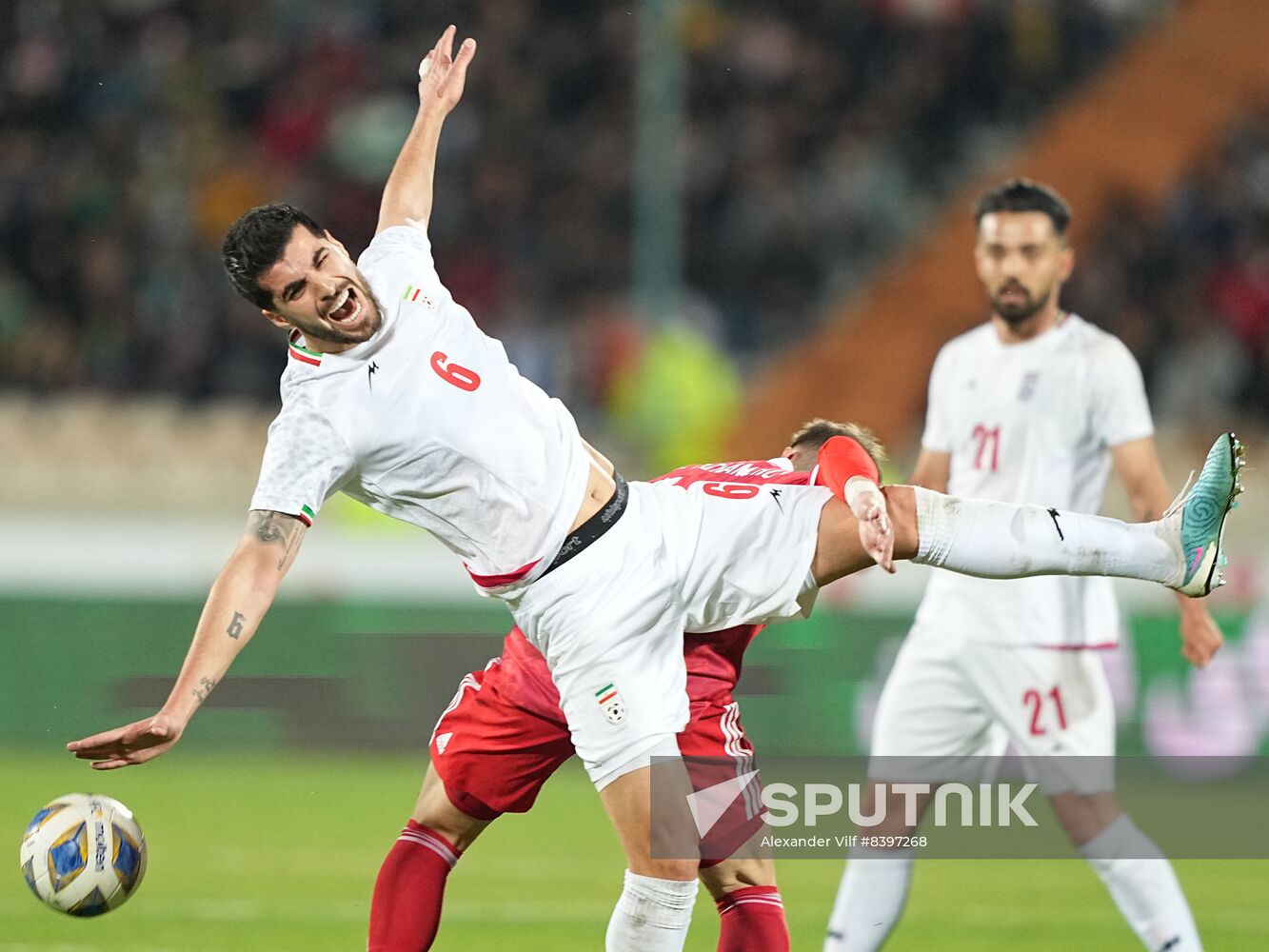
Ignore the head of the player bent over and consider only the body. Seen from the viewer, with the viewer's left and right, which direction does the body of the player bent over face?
facing away from the viewer and to the right of the viewer

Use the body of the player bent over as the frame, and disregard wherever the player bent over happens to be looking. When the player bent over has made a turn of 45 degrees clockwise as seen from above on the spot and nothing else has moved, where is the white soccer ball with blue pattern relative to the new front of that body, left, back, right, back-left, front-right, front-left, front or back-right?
back

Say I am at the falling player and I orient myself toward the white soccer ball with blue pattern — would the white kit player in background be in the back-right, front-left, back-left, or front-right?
back-right

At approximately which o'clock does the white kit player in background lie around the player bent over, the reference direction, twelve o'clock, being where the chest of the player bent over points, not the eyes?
The white kit player in background is roughly at 1 o'clock from the player bent over.
